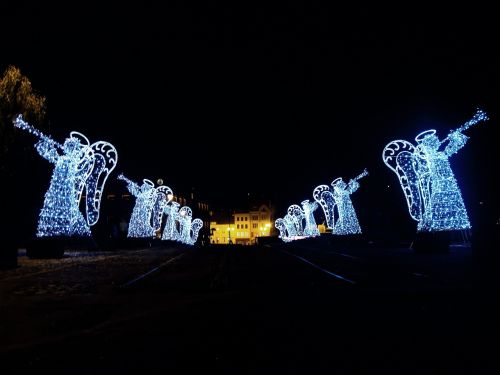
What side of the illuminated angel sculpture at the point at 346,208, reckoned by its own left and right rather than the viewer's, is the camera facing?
right

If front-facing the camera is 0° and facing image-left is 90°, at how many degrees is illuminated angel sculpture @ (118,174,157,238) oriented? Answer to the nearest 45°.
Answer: approximately 90°

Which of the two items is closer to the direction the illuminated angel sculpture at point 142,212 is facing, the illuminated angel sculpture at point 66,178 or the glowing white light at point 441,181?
the illuminated angel sculpture

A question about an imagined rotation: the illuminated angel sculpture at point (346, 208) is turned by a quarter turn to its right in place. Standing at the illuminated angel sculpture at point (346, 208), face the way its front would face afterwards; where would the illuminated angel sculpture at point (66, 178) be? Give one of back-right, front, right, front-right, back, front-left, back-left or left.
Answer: front-right

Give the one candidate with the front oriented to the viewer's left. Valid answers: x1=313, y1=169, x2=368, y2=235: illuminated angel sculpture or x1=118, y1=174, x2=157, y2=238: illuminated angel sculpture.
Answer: x1=118, y1=174, x2=157, y2=238: illuminated angel sculpture

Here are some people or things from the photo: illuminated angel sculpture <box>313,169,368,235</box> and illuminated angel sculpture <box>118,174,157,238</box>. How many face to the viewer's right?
1

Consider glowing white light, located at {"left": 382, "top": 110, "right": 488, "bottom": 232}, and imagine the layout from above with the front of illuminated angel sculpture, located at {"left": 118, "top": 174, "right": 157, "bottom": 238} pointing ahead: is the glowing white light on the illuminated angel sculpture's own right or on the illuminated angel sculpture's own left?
on the illuminated angel sculpture's own left

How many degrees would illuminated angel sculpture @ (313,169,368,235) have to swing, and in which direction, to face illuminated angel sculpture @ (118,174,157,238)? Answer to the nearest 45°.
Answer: approximately 180°

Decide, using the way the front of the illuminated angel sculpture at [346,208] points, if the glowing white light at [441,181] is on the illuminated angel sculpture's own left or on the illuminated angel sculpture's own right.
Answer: on the illuminated angel sculpture's own right
